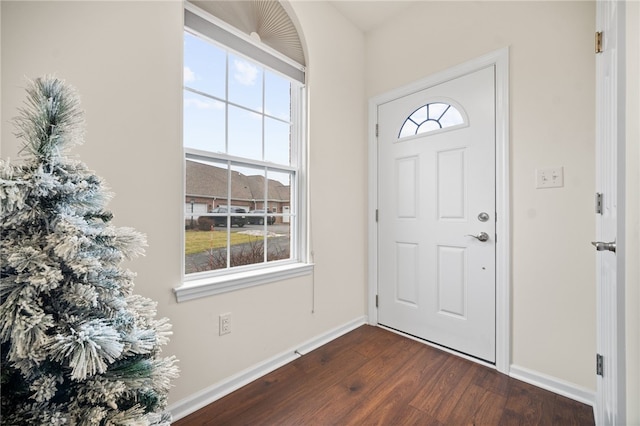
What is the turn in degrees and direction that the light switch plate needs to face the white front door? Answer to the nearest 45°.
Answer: approximately 90° to its right

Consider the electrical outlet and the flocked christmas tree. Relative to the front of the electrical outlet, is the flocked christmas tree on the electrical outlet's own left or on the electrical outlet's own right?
on the electrical outlet's own right

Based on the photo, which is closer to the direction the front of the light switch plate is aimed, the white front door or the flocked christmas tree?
the flocked christmas tree

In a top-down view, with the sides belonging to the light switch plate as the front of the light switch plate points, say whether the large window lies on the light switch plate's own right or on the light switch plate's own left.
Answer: on the light switch plate's own right

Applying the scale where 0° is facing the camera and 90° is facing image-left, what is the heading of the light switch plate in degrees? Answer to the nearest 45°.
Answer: approximately 0°

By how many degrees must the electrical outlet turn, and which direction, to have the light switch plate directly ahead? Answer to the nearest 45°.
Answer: approximately 45° to its left

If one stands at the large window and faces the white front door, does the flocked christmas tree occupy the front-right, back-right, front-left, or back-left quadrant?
back-right

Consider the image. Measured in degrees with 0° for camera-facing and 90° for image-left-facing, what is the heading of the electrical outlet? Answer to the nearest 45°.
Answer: approximately 315°

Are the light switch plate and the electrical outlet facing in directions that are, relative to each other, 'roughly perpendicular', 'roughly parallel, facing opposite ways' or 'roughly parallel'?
roughly perpendicular

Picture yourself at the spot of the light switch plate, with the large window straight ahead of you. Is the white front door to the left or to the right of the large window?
right
